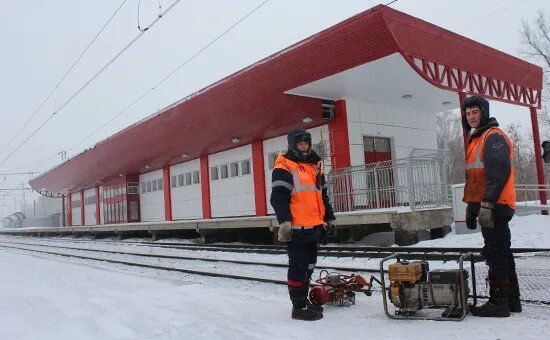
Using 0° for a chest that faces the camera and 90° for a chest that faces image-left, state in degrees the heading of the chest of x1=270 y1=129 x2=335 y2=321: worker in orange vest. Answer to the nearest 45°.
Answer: approximately 315°

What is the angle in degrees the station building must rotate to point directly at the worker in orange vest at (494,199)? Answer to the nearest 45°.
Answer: approximately 45° to its left

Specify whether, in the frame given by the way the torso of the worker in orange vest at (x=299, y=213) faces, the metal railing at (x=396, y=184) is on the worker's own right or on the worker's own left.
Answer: on the worker's own left

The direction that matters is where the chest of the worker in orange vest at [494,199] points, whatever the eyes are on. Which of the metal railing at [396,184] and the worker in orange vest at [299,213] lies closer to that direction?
the worker in orange vest

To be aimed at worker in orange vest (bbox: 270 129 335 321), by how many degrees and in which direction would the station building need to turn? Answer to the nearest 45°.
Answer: approximately 45° to its left

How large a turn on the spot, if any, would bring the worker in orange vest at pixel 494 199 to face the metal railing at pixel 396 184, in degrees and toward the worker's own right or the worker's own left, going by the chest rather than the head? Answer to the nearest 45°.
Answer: approximately 90° to the worker's own right
